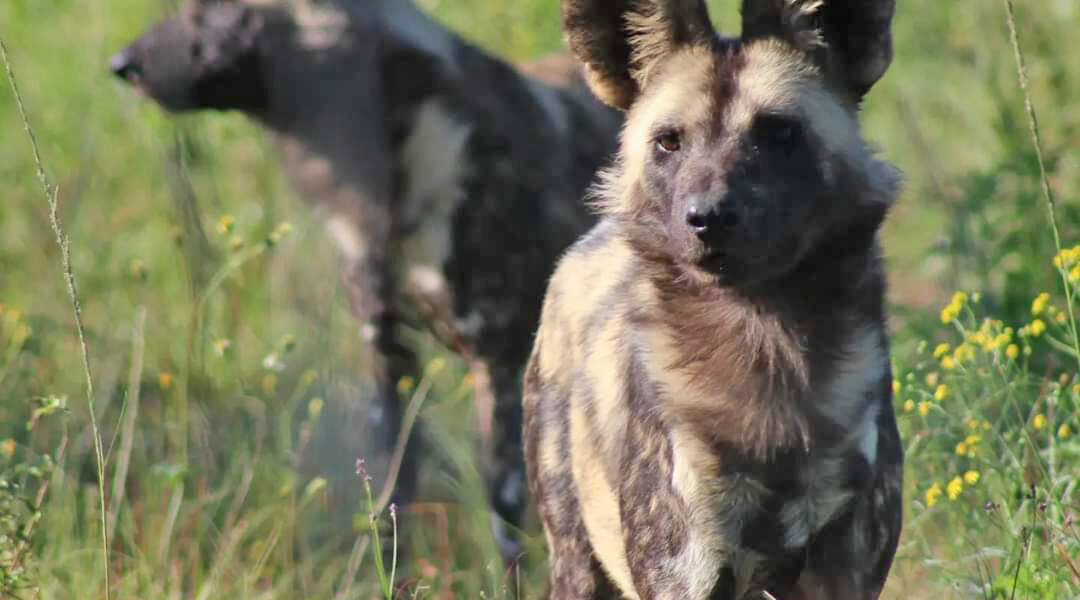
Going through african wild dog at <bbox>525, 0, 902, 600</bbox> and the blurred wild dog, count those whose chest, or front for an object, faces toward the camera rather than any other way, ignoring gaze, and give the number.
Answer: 1

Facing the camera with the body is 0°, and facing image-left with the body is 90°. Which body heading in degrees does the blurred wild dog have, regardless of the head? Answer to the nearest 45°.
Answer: approximately 90°

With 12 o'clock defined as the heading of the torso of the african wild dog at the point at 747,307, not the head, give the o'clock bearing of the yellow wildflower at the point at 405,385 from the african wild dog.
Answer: The yellow wildflower is roughly at 5 o'clock from the african wild dog.

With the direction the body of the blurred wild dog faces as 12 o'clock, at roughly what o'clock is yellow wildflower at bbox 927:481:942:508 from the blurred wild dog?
The yellow wildflower is roughly at 8 o'clock from the blurred wild dog.

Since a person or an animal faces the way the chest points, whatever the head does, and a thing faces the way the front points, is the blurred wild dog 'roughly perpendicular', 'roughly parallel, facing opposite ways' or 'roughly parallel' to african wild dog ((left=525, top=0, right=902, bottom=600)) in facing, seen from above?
roughly perpendicular

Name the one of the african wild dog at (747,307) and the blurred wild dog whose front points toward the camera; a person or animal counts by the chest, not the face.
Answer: the african wild dog

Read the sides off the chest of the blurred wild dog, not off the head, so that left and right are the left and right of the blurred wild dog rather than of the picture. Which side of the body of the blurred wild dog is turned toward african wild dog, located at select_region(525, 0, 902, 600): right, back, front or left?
left

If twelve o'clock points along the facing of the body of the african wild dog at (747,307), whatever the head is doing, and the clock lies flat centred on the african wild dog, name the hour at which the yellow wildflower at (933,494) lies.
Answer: The yellow wildflower is roughly at 8 o'clock from the african wild dog.
